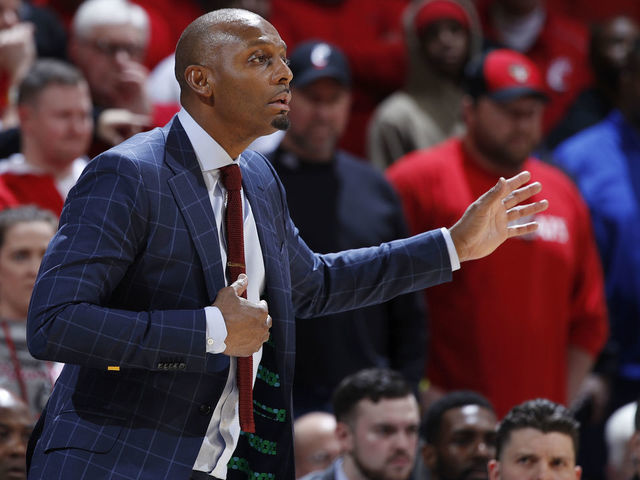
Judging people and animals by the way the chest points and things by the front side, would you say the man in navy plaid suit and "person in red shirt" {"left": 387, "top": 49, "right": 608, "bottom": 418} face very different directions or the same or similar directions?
same or similar directions

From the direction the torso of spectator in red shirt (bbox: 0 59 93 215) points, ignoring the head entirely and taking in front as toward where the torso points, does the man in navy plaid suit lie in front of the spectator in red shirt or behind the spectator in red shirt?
in front

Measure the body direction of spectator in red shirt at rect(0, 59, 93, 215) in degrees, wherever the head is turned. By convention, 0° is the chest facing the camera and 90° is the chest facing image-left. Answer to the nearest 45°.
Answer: approximately 315°

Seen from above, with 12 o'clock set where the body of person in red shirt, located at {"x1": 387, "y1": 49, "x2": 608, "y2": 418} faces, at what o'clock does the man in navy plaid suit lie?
The man in navy plaid suit is roughly at 2 o'clock from the person in red shirt.

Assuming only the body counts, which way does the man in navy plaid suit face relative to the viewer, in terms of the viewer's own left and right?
facing the viewer and to the right of the viewer

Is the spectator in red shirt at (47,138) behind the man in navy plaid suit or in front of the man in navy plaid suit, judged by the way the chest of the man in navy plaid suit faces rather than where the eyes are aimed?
behind

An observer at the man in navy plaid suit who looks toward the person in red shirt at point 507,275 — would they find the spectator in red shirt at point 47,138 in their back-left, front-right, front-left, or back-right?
front-left

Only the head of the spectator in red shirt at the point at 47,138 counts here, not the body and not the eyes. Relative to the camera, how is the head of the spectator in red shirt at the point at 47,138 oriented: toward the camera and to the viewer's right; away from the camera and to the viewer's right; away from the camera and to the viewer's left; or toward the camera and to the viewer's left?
toward the camera and to the viewer's right

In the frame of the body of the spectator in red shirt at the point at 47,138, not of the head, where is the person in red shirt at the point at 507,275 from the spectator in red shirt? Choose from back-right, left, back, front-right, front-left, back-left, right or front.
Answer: front-left

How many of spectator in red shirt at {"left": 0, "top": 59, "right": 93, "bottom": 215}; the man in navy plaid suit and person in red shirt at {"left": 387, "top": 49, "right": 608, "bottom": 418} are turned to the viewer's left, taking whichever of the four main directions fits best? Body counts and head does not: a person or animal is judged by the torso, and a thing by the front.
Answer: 0

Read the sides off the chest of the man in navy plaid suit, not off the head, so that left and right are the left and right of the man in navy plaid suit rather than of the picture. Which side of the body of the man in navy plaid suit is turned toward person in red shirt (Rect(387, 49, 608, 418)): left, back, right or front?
left
